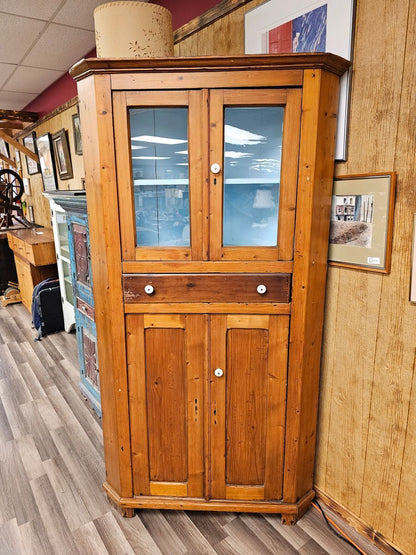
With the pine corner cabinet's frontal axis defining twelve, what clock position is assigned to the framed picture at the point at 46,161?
The framed picture is roughly at 5 o'clock from the pine corner cabinet.

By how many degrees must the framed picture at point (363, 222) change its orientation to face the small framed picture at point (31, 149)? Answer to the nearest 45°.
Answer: approximately 90° to its right

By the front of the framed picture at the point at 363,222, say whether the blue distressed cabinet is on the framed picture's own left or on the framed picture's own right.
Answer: on the framed picture's own right

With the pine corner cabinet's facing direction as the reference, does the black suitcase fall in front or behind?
behind

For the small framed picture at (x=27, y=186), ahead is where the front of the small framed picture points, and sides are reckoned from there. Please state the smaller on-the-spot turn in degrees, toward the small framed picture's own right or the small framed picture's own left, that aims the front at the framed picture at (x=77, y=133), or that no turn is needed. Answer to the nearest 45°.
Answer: approximately 45° to the small framed picture's own left

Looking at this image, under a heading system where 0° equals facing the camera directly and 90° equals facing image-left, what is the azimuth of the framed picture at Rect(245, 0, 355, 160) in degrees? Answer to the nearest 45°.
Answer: approximately 45°

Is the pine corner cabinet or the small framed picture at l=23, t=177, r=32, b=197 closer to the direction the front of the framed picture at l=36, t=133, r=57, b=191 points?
the pine corner cabinet
